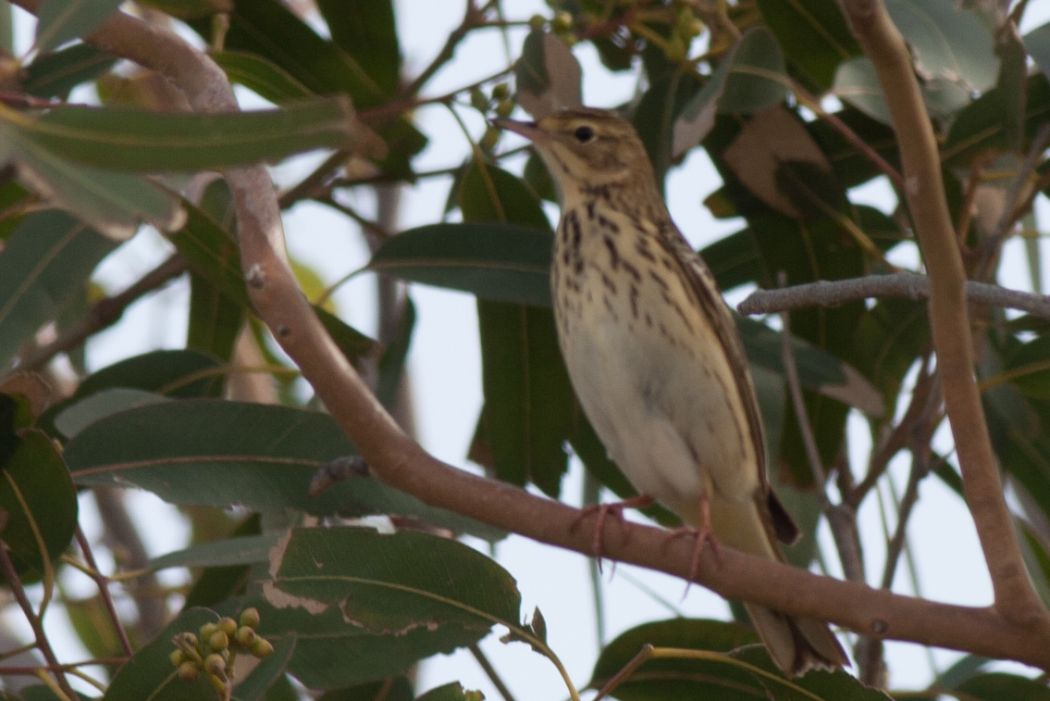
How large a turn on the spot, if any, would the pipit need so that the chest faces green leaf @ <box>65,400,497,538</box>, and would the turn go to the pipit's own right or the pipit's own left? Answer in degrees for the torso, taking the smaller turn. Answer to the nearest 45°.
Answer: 0° — it already faces it

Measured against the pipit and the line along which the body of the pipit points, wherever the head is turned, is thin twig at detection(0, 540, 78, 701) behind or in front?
in front

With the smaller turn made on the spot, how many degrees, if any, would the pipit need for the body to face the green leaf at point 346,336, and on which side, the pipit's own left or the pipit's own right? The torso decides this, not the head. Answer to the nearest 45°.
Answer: approximately 45° to the pipit's own right

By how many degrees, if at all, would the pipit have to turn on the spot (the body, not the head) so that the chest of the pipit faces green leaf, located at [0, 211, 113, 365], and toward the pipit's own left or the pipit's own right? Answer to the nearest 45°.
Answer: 0° — it already faces it

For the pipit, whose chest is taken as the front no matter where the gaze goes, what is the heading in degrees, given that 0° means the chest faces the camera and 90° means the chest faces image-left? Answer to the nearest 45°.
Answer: approximately 45°

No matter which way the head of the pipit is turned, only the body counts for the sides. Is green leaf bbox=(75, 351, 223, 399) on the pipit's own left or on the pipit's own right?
on the pipit's own right

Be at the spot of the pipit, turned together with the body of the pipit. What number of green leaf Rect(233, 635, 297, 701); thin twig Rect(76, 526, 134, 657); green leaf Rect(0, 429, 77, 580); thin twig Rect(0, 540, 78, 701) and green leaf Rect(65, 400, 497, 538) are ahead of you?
5
